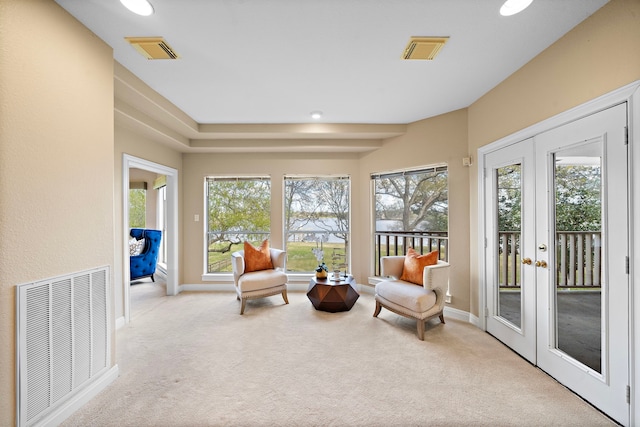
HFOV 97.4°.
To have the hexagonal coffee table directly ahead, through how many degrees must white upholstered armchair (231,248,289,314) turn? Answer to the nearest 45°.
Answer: approximately 45° to its left

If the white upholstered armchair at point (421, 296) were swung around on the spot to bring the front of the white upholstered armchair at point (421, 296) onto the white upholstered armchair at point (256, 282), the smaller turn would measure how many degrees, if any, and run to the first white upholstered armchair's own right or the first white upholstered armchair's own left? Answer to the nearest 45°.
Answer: approximately 45° to the first white upholstered armchair's own right

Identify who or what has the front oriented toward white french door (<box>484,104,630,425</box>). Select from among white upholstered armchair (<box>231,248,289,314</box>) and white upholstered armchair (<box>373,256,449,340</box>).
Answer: white upholstered armchair (<box>231,248,289,314</box>)

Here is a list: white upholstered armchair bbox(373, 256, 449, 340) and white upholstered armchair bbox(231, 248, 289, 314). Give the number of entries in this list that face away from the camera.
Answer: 0

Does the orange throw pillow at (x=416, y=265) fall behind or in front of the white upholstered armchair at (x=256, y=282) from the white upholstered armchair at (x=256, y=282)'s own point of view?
in front

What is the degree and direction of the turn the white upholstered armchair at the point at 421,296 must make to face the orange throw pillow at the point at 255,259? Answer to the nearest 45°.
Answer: approximately 45° to its right

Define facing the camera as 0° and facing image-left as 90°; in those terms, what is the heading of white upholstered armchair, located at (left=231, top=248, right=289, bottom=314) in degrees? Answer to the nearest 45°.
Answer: approximately 315°

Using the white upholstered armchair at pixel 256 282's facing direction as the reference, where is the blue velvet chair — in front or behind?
behind

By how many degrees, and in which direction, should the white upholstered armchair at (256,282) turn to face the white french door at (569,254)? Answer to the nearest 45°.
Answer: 0° — it already faces it
